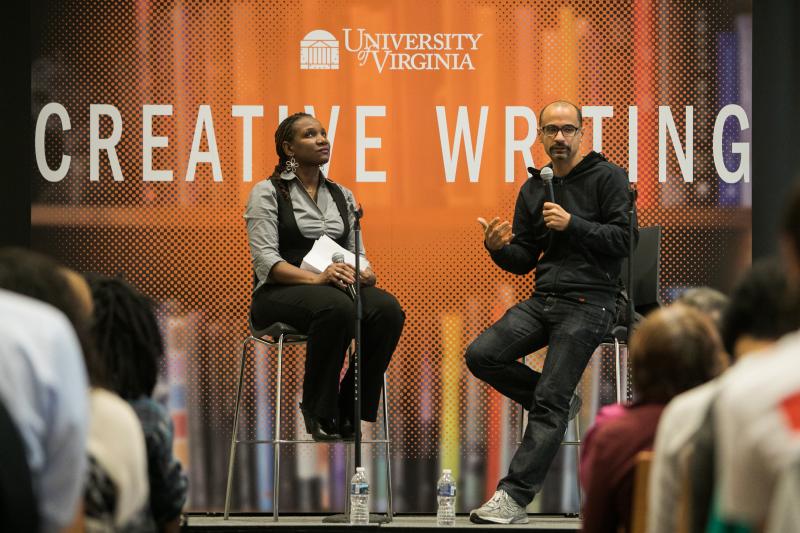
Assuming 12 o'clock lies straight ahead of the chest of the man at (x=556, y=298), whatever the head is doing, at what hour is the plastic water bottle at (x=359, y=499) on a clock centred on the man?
The plastic water bottle is roughly at 1 o'clock from the man.

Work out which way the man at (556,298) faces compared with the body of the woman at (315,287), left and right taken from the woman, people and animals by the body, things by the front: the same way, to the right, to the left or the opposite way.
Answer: to the right

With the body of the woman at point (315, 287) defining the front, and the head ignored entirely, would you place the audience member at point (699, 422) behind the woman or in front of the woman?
in front

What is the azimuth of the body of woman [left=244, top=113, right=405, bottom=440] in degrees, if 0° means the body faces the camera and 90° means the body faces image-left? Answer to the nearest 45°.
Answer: approximately 315°

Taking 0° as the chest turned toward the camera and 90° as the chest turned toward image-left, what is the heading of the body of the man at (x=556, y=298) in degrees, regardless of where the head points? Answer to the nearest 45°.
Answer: approximately 45°

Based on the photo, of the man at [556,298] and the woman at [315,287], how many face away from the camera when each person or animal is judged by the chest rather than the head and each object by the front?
0

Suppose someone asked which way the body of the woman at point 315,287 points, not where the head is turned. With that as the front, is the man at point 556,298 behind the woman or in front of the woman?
in front

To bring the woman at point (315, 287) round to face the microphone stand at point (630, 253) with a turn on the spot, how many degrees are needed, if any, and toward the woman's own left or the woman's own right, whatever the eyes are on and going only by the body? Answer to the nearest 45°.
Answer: approximately 45° to the woman's own left

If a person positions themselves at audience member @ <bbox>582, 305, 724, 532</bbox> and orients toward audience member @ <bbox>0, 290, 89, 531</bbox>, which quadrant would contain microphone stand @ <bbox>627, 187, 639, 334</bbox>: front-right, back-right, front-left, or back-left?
back-right

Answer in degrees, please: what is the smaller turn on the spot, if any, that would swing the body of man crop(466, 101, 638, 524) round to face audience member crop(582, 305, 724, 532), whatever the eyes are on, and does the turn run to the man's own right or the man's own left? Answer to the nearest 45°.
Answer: approximately 45° to the man's own left

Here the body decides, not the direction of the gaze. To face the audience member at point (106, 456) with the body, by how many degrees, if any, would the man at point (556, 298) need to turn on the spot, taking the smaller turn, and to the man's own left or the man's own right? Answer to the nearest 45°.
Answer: approximately 45° to the man's own left

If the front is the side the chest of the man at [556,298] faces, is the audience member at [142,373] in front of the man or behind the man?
in front

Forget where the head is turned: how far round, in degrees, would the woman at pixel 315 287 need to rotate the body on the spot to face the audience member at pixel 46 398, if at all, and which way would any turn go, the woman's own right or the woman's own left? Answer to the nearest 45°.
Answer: approximately 45° to the woman's own right

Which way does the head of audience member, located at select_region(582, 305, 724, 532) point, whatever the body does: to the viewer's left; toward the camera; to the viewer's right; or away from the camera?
away from the camera
